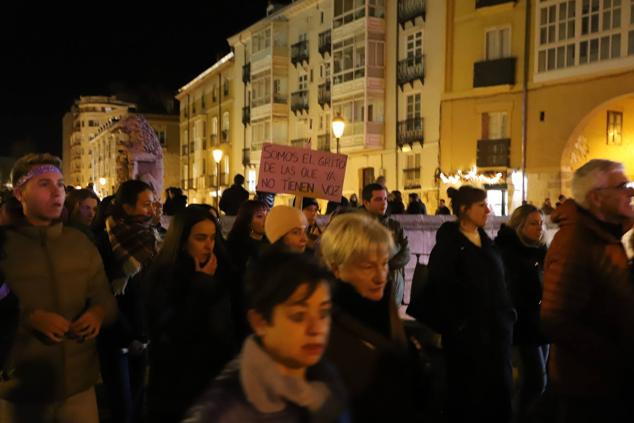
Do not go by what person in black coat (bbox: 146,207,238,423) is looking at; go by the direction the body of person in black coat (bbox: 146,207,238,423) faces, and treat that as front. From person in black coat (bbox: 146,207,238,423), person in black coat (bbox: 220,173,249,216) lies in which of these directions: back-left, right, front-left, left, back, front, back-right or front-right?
back-left

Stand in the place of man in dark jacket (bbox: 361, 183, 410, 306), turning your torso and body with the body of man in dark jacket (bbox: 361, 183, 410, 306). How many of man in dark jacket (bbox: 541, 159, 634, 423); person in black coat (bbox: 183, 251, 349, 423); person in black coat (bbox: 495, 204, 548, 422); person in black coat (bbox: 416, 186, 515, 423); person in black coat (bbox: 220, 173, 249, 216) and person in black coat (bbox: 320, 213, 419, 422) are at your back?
1

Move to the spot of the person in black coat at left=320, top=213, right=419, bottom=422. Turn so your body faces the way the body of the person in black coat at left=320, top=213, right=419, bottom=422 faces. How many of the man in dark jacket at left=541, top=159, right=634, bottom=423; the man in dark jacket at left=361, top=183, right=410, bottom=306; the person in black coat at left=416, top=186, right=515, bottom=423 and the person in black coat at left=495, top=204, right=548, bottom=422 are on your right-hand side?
0

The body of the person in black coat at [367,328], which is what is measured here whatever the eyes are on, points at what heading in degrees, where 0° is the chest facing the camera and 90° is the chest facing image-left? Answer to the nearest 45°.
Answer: approximately 315°

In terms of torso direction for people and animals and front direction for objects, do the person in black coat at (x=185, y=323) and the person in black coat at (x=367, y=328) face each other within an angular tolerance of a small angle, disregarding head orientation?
no

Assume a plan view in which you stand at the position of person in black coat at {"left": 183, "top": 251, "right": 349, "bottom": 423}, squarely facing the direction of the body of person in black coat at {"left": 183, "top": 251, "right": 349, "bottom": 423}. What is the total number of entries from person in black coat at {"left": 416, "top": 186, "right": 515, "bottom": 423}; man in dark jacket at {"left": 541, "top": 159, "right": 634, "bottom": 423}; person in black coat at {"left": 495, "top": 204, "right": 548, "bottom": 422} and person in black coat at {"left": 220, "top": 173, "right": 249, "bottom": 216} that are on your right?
0

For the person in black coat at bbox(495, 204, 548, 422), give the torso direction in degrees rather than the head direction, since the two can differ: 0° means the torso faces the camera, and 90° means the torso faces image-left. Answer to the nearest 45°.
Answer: approximately 315°

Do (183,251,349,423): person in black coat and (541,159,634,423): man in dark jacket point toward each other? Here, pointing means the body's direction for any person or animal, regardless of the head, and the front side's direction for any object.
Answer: no

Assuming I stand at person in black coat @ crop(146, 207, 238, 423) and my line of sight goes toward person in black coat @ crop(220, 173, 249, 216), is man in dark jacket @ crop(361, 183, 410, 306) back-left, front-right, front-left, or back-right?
front-right

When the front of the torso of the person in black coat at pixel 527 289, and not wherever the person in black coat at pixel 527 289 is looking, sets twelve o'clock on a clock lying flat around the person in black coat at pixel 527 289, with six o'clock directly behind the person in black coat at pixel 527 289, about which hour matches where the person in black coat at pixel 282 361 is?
the person in black coat at pixel 282 361 is roughly at 2 o'clock from the person in black coat at pixel 527 289.

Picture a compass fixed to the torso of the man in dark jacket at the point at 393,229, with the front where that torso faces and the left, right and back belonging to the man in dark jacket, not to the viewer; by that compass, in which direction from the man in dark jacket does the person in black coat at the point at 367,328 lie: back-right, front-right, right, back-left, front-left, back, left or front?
front-right

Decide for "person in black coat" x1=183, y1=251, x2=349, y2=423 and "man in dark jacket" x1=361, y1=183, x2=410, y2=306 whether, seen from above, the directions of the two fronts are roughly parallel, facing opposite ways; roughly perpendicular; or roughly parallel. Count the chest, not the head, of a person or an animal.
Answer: roughly parallel

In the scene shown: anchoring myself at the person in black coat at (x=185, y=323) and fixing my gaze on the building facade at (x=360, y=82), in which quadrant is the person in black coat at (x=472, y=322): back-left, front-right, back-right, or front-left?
front-right
